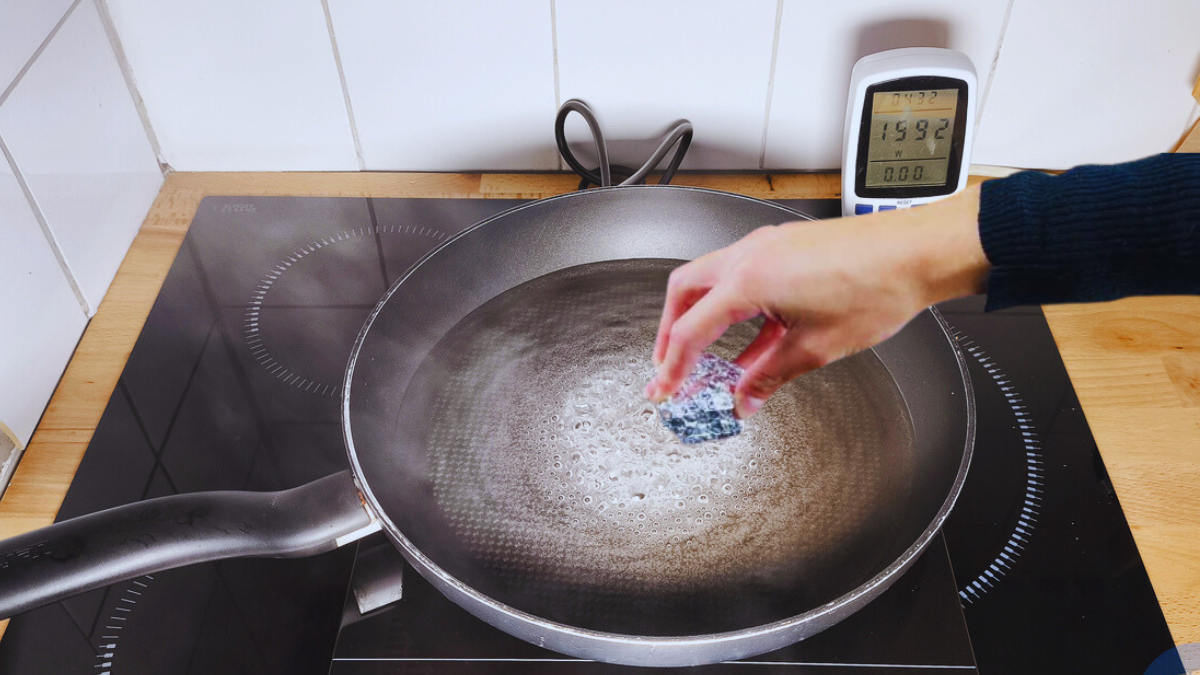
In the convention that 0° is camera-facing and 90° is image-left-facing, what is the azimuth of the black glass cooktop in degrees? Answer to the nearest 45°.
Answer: approximately 0°
